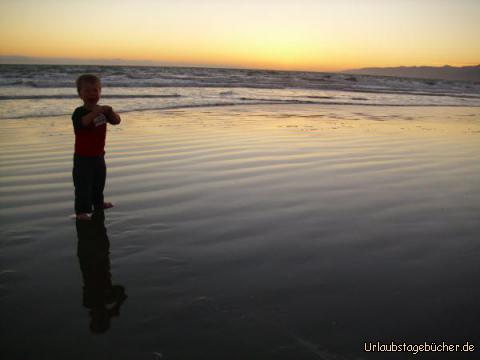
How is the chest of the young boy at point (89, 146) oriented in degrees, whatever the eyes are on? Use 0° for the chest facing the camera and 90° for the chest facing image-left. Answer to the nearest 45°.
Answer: approximately 315°
